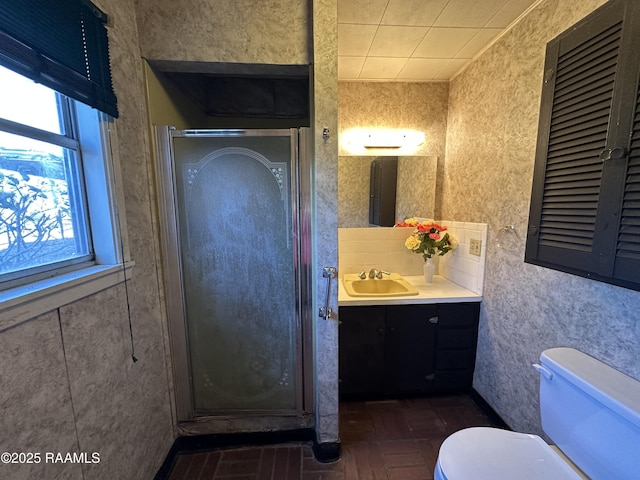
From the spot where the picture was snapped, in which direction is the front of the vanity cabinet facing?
facing the viewer

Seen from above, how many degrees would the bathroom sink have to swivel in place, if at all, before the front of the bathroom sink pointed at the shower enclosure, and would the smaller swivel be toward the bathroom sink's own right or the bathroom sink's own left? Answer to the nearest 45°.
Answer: approximately 45° to the bathroom sink's own right

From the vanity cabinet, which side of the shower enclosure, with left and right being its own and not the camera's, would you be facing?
left

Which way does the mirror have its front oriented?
toward the camera

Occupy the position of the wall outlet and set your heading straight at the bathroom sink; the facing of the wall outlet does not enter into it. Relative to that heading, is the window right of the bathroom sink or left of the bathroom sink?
left

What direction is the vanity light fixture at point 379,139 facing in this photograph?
toward the camera

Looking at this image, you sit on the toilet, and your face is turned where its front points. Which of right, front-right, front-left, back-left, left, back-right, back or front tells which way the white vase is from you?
right

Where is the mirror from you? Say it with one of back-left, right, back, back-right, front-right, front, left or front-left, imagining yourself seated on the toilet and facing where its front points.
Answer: right

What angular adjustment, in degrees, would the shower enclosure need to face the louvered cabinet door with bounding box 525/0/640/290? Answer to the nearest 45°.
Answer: approximately 45° to its left
